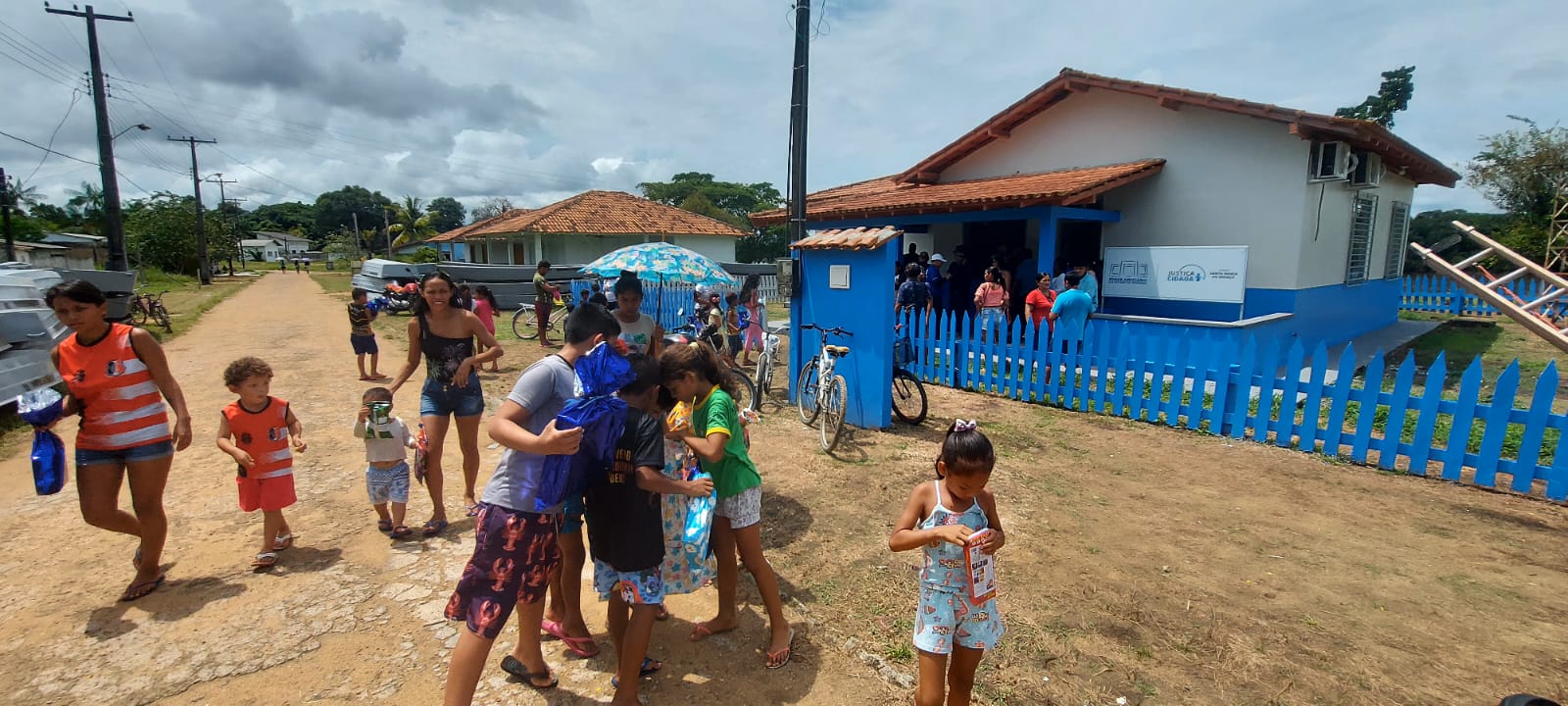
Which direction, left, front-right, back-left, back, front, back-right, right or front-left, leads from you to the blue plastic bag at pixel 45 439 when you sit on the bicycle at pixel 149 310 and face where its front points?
right

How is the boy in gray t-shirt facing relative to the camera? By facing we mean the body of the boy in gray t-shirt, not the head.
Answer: to the viewer's right

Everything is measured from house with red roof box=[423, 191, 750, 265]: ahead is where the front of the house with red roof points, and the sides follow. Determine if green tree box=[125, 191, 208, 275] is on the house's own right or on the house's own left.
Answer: on the house's own right

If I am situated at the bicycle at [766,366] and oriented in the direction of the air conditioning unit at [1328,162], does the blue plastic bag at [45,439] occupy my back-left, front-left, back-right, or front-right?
back-right

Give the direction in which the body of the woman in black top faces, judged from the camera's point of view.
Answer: toward the camera

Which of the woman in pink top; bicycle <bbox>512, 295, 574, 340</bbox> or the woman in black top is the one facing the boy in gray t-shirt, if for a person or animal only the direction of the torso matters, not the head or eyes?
the woman in black top

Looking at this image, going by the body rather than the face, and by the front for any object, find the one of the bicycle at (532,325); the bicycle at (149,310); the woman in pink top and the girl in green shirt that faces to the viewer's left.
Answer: the girl in green shirt

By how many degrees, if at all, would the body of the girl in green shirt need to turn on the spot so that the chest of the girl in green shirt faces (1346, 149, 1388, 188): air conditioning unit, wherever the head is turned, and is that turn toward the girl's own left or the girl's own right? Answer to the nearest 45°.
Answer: approximately 135° to the girl's own right

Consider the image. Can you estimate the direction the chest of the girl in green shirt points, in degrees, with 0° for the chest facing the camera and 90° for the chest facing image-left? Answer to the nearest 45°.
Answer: approximately 90°

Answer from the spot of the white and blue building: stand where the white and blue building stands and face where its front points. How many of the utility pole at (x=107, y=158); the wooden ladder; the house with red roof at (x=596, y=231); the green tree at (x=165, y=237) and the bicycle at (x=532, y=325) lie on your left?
1

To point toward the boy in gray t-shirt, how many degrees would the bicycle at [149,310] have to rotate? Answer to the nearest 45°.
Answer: approximately 90° to its right

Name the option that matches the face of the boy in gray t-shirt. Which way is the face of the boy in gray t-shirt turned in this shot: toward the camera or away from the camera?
away from the camera

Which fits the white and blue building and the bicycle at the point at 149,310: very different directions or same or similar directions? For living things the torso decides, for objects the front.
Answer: very different directions

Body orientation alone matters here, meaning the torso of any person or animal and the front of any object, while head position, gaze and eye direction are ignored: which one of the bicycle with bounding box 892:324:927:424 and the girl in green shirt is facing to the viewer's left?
the girl in green shirt
